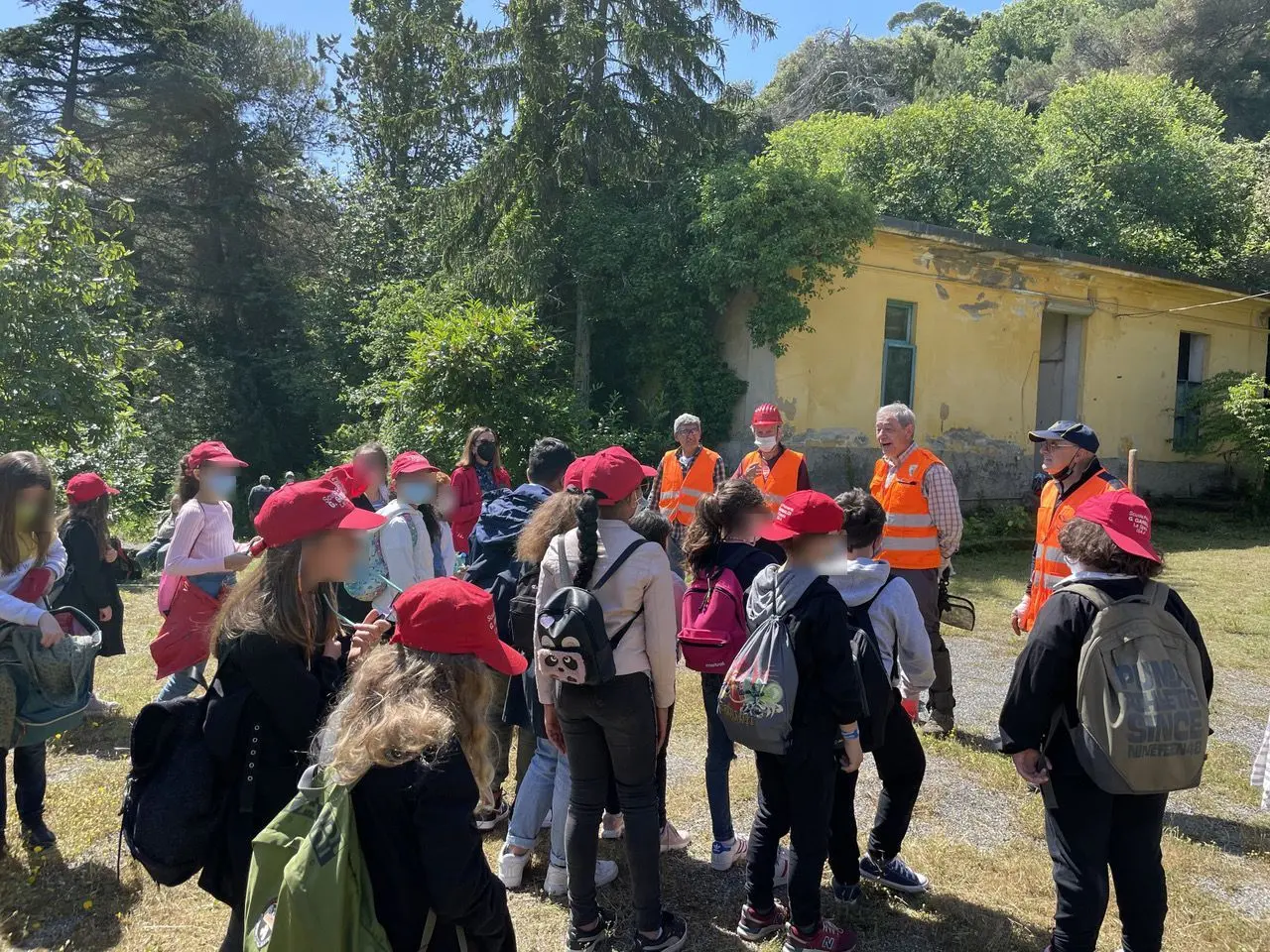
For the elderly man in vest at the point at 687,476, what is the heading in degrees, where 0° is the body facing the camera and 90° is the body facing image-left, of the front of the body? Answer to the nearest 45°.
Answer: approximately 0°

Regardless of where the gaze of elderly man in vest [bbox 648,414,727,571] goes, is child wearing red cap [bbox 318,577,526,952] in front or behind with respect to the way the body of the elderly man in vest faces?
in front

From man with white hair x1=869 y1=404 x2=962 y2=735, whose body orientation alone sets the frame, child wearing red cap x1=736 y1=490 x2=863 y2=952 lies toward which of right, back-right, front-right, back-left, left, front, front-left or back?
front-left

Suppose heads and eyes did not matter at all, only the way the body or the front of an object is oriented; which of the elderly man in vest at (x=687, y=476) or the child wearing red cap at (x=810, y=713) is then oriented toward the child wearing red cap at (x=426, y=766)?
the elderly man in vest

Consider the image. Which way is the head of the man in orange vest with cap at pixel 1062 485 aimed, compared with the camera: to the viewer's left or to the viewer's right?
to the viewer's left

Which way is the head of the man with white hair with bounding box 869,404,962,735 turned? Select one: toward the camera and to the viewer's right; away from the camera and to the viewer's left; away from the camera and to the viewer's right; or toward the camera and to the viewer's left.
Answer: toward the camera and to the viewer's left

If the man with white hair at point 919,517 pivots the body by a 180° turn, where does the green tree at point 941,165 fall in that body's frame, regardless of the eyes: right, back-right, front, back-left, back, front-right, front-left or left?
front-left

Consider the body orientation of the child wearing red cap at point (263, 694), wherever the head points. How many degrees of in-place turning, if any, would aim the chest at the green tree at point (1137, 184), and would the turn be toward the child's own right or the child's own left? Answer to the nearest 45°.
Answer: approximately 45° to the child's own left

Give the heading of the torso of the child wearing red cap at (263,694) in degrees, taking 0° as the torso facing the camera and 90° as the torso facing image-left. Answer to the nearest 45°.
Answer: approximately 270°

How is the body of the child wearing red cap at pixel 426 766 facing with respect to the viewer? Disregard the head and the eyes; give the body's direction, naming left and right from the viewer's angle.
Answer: facing away from the viewer and to the right of the viewer
